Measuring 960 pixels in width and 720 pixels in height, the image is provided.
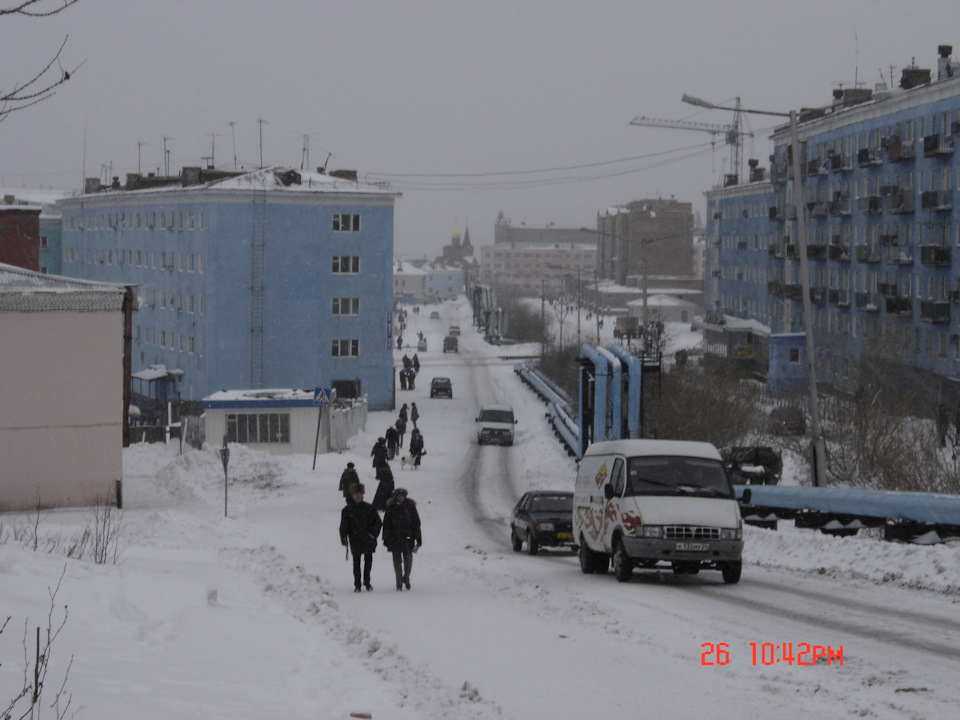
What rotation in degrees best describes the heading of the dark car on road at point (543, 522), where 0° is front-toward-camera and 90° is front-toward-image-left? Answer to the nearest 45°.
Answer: approximately 315°

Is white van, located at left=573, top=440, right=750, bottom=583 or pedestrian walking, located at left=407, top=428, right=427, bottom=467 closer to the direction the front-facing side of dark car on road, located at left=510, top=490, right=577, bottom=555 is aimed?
the white van

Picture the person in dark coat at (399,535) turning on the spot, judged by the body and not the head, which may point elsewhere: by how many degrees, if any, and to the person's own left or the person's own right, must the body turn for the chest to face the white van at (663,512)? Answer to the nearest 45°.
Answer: approximately 90° to the person's own left

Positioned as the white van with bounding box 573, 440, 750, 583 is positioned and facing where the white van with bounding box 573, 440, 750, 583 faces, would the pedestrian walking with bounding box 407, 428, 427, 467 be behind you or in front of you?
behind

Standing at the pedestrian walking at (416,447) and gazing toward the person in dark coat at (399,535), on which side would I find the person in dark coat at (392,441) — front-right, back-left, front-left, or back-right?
back-right

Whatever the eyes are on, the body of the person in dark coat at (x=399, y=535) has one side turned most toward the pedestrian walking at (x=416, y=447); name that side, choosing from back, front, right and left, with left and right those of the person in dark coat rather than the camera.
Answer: back

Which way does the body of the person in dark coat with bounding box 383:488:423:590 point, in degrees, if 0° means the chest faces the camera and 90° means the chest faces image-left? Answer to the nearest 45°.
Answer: approximately 0°

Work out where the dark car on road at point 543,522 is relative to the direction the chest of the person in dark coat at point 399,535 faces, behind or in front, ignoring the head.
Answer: behind

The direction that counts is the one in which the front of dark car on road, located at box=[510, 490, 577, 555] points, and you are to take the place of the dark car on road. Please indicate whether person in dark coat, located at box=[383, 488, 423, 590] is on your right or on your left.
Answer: on your right
